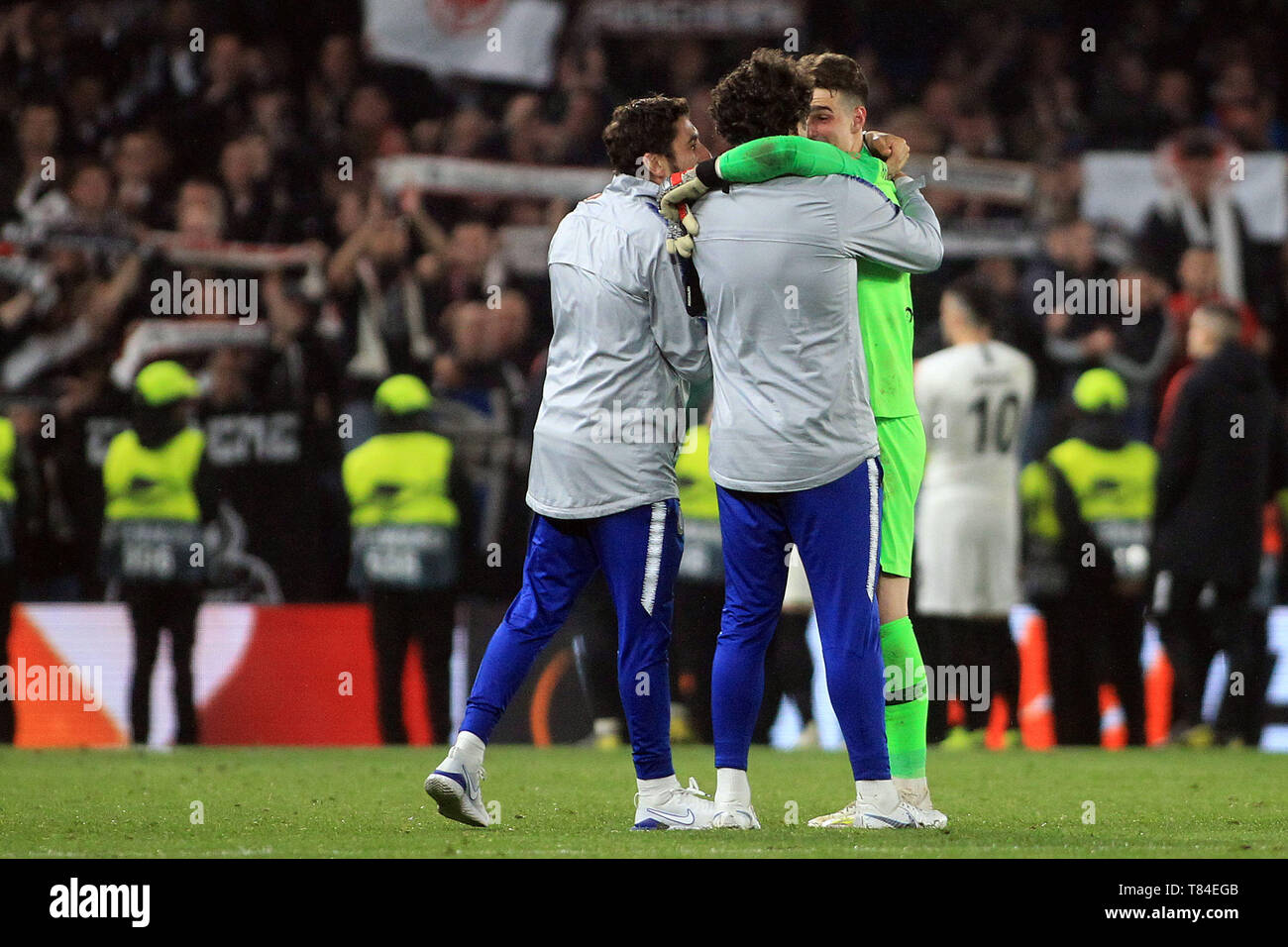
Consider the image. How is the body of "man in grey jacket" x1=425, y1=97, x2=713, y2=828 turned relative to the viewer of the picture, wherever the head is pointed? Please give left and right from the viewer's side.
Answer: facing away from the viewer and to the right of the viewer

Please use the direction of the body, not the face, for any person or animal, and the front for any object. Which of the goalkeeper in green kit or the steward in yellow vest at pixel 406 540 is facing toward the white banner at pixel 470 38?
the steward in yellow vest

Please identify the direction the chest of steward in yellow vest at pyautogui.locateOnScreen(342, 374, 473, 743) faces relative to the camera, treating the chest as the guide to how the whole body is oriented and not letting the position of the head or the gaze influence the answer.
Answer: away from the camera

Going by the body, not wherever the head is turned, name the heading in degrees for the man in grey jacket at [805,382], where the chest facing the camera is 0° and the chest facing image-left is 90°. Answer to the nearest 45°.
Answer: approximately 180°

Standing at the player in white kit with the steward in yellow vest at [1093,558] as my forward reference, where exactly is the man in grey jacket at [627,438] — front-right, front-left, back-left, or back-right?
back-right

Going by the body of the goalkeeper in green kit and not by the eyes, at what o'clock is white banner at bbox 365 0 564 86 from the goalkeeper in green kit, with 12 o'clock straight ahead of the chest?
The white banner is roughly at 4 o'clock from the goalkeeper in green kit.

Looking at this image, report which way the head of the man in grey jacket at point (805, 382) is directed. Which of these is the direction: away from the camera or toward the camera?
away from the camera

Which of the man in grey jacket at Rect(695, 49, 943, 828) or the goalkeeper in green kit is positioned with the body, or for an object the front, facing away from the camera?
the man in grey jacket

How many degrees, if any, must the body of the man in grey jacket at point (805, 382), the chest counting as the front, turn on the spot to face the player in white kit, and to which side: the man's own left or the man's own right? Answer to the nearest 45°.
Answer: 0° — they already face them

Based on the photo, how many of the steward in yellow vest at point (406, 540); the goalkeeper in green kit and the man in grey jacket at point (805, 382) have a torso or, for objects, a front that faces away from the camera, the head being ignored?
2

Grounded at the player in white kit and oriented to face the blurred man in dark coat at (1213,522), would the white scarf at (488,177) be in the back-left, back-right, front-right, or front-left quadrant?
back-left

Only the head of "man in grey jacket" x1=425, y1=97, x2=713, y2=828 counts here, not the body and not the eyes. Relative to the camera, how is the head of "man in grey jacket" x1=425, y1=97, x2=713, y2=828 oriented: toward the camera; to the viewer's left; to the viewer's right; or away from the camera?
to the viewer's right

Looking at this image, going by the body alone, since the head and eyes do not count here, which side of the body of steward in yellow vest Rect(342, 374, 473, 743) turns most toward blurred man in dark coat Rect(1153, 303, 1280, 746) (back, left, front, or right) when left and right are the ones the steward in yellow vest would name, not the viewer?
right

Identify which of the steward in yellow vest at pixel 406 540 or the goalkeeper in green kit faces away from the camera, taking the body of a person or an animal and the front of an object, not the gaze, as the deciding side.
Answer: the steward in yellow vest

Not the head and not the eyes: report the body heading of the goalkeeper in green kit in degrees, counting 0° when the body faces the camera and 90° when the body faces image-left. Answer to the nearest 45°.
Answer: approximately 45°
